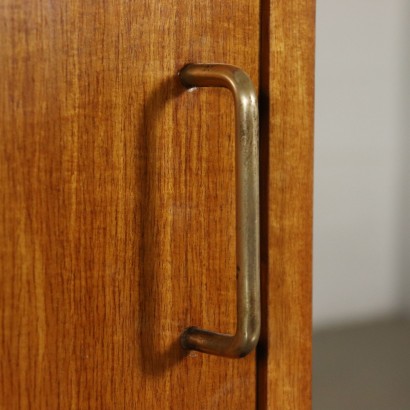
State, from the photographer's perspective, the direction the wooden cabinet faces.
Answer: facing the viewer and to the right of the viewer
